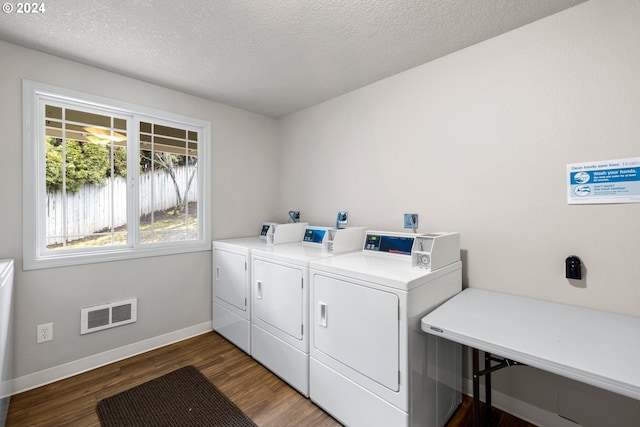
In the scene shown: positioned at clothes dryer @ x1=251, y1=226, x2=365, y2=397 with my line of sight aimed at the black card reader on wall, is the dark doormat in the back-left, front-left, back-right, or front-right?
back-right

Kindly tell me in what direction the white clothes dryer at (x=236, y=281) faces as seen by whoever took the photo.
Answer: facing the viewer and to the left of the viewer

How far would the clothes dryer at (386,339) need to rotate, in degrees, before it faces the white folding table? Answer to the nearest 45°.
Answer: approximately 135° to its left

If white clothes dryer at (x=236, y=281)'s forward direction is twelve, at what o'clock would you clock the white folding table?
The white folding table is roughly at 9 o'clock from the white clothes dryer.

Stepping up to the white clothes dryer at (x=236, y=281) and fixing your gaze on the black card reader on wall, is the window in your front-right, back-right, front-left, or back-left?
back-right

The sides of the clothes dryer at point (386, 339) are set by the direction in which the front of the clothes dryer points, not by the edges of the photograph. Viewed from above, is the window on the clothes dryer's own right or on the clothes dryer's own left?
on the clothes dryer's own right

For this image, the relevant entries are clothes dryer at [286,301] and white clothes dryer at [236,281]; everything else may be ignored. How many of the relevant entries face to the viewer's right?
0

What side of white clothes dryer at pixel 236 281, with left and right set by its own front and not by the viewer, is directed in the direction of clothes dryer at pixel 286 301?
left

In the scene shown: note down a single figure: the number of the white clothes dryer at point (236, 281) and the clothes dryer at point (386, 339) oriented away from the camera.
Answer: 0
